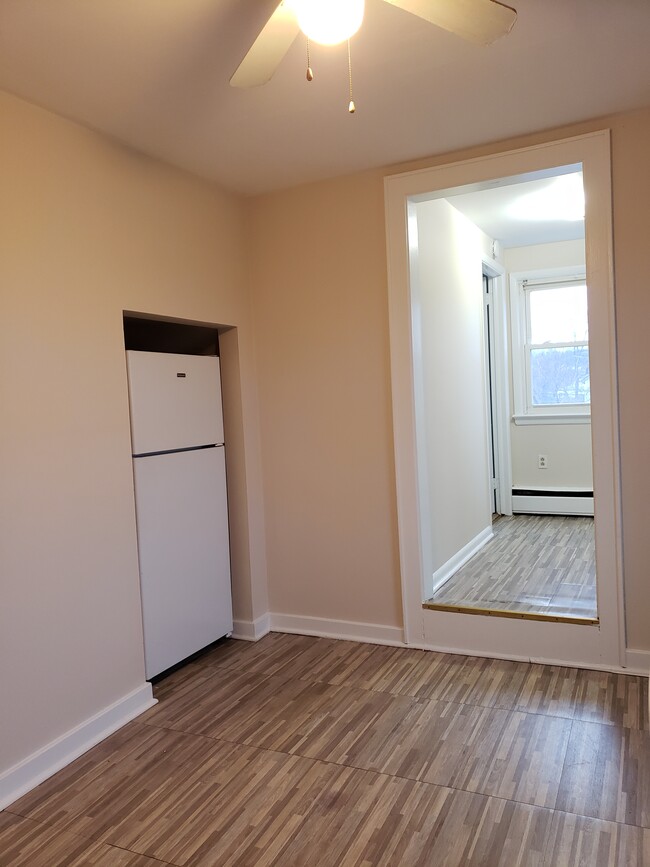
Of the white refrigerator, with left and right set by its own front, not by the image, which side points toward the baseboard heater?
left

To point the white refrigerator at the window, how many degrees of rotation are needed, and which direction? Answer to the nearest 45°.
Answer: approximately 90° to its left

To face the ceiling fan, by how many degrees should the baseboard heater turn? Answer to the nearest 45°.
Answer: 0° — it already faces it

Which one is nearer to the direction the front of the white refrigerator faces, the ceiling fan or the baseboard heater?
the ceiling fan

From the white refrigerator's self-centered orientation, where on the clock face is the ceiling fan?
The ceiling fan is roughly at 1 o'clock from the white refrigerator.

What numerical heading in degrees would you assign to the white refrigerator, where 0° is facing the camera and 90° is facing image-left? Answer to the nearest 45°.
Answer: approximately 315°

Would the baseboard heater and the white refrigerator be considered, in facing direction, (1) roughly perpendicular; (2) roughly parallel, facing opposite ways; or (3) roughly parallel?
roughly perpendicular
